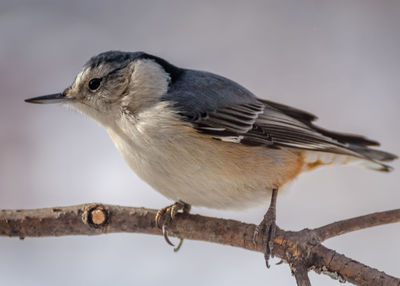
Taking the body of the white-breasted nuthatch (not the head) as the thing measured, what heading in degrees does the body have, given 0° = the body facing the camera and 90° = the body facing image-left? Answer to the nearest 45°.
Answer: approximately 90°
